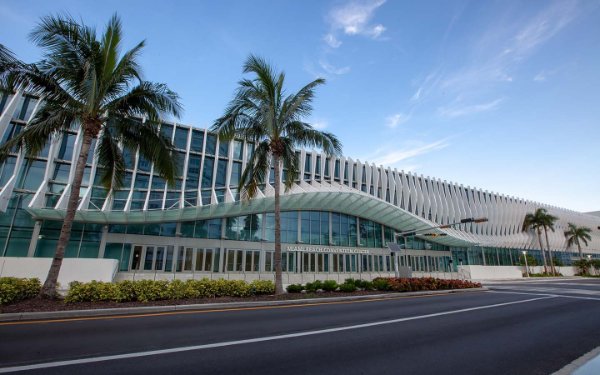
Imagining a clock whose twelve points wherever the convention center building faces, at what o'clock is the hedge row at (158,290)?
The hedge row is roughly at 1 o'clock from the convention center building.

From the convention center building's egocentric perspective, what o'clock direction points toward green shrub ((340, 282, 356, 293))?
The green shrub is roughly at 12 o'clock from the convention center building.

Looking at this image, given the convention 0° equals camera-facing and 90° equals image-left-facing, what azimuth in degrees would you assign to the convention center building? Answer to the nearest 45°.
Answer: approximately 315°

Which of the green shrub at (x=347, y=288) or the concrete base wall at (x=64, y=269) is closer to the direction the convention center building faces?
the green shrub

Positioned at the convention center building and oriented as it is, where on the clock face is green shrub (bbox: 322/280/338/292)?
The green shrub is roughly at 12 o'clock from the convention center building.

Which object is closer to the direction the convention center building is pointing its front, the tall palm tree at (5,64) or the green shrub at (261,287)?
the green shrub

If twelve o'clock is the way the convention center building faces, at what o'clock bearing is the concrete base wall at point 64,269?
The concrete base wall is roughly at 2 o'clock from the convention center building.
